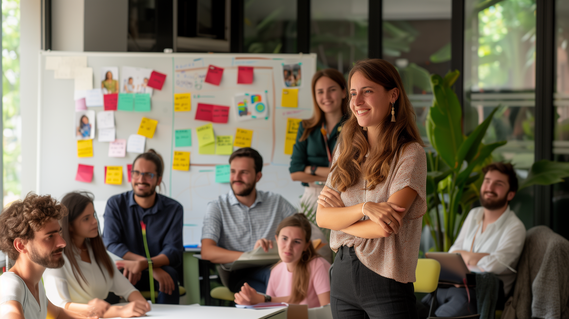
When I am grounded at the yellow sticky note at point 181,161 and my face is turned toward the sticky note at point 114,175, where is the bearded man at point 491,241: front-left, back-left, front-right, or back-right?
back-left

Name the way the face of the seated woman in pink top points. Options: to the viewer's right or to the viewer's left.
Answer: to the viewer's left

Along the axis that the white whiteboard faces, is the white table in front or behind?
in front

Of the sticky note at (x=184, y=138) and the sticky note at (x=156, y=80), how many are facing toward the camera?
2

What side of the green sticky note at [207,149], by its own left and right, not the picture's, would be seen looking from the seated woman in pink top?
front
